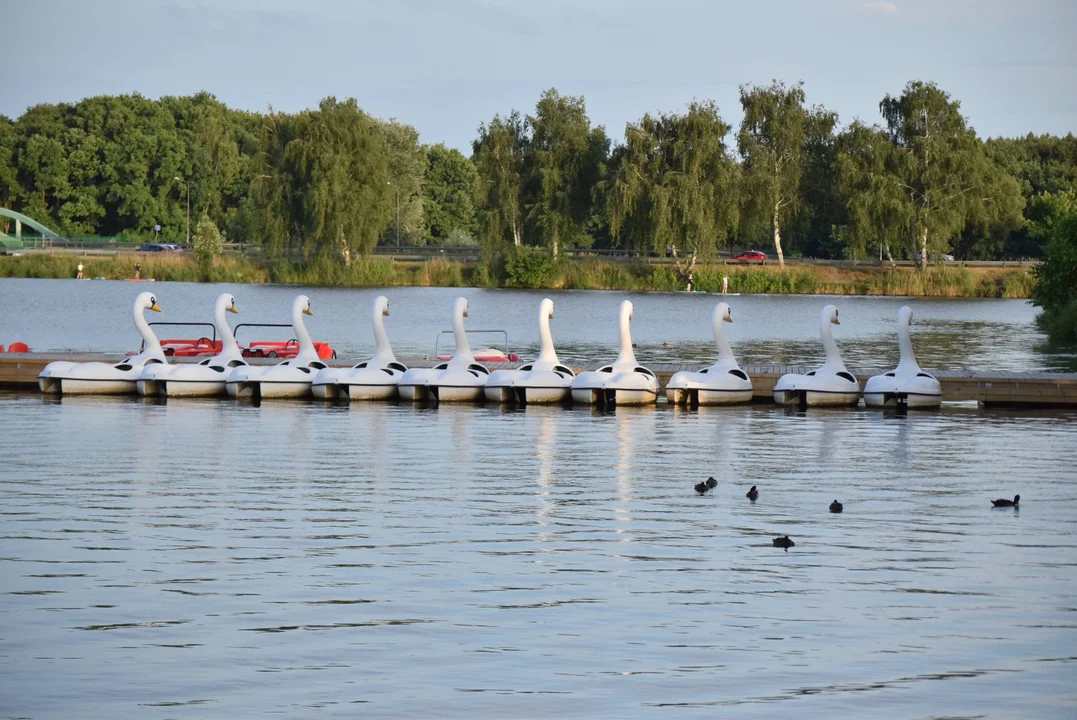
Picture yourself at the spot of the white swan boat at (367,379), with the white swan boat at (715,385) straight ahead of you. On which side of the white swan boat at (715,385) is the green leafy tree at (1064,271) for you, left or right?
left

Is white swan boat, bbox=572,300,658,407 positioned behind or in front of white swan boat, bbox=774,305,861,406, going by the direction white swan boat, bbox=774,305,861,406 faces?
behind

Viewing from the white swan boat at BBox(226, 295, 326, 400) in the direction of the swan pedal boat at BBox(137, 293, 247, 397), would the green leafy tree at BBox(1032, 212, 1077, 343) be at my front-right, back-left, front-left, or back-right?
back-right

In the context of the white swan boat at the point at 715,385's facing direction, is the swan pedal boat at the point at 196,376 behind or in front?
behind
